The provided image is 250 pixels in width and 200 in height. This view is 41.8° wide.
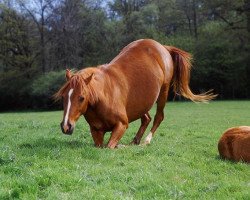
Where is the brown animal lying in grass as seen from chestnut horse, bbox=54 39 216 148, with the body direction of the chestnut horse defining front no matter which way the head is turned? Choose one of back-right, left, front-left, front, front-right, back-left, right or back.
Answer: left

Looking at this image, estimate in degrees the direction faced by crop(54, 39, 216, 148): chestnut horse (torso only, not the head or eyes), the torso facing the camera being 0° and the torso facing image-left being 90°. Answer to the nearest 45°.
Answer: approximately 45°
